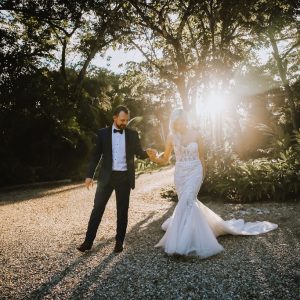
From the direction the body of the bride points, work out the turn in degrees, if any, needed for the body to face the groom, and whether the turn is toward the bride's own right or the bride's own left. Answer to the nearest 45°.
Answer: approximately 90° to the bride's own right

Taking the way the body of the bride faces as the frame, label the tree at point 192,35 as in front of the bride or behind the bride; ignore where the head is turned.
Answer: behind

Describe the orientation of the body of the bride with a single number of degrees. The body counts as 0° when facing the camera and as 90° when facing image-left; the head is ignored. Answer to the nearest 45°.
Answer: approximately 0°

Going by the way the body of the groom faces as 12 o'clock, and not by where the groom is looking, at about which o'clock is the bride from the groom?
The bride is roughly at 9 o'clock from the groom.

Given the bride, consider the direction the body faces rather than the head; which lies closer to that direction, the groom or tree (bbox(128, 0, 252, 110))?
the groom

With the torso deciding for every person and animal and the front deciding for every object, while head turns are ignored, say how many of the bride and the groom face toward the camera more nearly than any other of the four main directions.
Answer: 2

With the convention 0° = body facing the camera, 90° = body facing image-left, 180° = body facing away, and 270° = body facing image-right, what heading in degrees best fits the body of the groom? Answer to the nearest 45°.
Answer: approximately 0°
